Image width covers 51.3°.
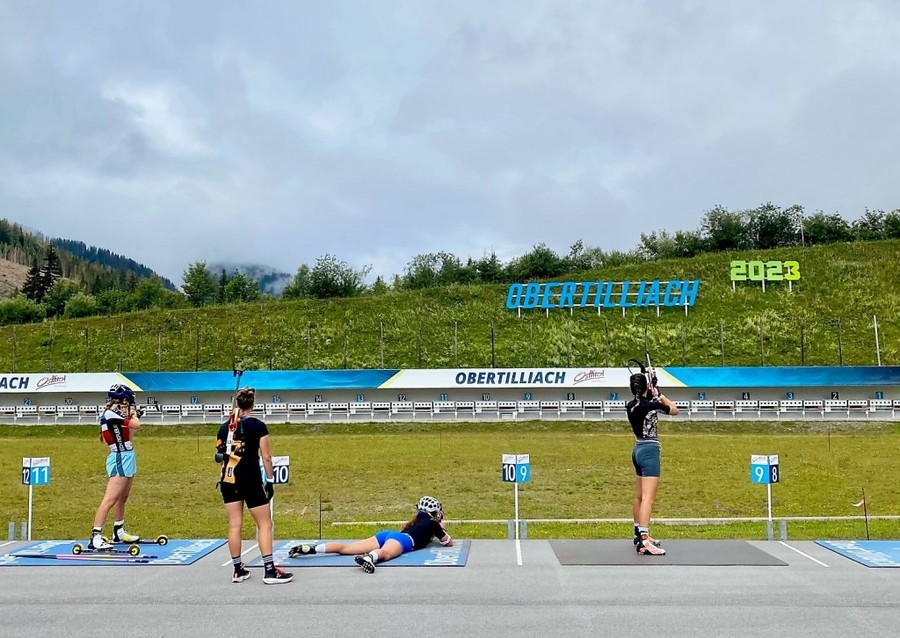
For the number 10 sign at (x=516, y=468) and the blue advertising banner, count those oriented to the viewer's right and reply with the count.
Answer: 0

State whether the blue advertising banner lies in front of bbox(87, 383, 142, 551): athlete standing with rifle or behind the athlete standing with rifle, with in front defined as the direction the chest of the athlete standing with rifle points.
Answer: in front

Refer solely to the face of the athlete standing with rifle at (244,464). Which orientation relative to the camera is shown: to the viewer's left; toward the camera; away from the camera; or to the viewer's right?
away from the camera

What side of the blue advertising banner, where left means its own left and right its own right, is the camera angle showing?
front

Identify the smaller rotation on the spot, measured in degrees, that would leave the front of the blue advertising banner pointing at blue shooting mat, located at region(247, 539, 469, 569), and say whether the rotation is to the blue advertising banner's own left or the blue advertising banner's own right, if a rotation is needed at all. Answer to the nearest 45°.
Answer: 0° — it already faces it

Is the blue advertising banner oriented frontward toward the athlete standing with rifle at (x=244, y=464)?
yes

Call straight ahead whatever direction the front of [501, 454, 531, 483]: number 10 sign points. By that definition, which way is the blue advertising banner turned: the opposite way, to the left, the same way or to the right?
the same way

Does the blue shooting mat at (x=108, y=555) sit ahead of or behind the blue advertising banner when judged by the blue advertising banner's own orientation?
ahead

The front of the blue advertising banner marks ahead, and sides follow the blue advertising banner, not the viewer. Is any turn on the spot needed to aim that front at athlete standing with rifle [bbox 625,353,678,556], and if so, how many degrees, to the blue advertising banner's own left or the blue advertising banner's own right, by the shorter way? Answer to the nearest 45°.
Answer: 0° — it already faces them

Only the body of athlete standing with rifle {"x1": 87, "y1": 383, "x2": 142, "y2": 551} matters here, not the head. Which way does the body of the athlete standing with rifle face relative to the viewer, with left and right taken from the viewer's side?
facing to the right of the viewer

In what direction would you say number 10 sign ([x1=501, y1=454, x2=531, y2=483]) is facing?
toward the camera

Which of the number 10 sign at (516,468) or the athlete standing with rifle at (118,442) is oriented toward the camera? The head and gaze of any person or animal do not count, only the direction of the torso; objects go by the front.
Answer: the number 10 sign
